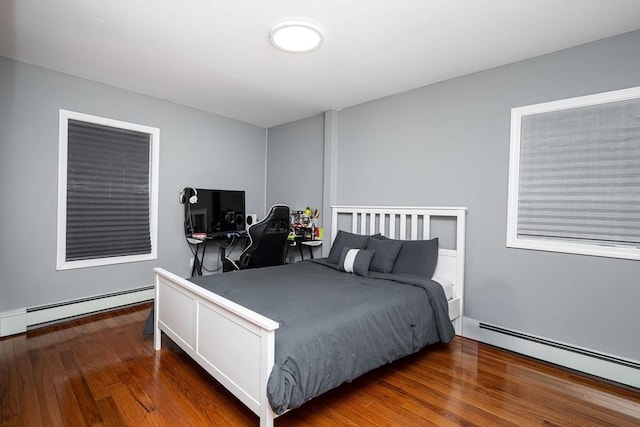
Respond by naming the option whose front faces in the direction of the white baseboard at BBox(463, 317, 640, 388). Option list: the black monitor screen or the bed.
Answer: the black monitor screen

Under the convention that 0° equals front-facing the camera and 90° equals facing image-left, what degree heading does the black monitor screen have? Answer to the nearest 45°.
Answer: approximately 315°

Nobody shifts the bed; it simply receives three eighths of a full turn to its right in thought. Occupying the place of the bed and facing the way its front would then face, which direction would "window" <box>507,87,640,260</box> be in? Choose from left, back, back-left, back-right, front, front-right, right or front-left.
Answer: right

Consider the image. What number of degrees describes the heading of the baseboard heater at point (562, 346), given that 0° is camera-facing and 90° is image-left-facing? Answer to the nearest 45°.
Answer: approximately 45°

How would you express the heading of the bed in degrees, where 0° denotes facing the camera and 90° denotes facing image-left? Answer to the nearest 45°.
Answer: approximately 45°

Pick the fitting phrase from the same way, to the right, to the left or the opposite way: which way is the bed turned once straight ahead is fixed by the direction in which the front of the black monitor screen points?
to the right

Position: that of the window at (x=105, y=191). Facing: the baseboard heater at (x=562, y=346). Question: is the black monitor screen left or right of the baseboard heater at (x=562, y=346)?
left
